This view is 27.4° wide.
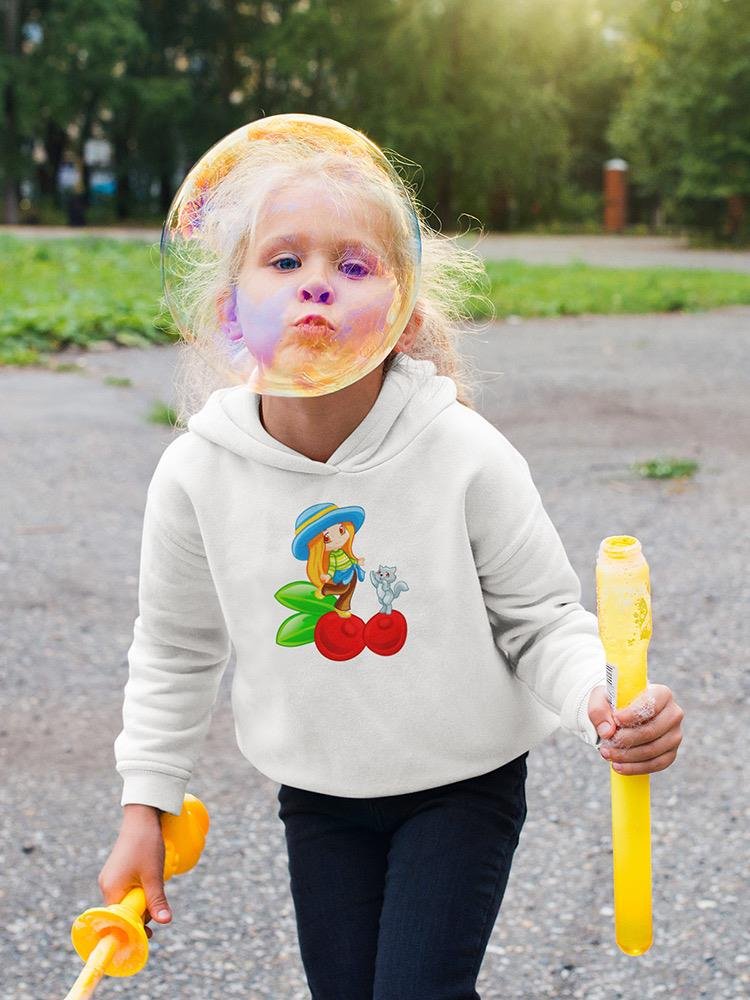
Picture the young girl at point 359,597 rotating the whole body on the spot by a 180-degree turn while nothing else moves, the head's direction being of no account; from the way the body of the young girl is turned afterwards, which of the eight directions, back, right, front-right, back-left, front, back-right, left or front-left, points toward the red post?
front

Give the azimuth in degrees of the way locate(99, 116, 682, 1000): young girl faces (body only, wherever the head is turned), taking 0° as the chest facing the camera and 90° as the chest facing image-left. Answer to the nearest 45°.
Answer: approximately 0°
